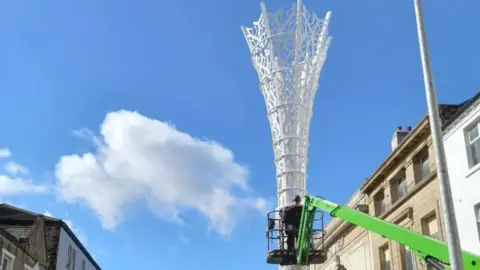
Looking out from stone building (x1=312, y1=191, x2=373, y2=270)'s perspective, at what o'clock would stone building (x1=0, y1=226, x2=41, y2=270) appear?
stone building (x1=0, y1=226, x2=41, y2=270) is roughly at 1 o'clock from stone building (x1=312, y1=191, x2=373, y2=270).

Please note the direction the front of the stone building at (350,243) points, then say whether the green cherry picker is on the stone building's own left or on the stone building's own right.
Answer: on the stone building's own left

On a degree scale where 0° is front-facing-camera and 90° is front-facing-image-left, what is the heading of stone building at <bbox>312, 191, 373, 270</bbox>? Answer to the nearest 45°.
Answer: approximately 45°

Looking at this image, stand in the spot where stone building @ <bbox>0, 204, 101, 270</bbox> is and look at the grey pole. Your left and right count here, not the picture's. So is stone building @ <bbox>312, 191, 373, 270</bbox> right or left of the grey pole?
left
